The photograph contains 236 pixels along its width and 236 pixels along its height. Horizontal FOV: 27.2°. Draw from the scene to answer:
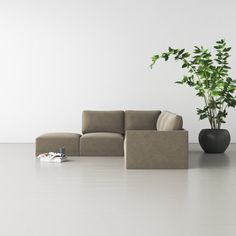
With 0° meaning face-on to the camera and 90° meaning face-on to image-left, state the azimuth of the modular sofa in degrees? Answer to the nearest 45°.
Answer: approximately 45°
